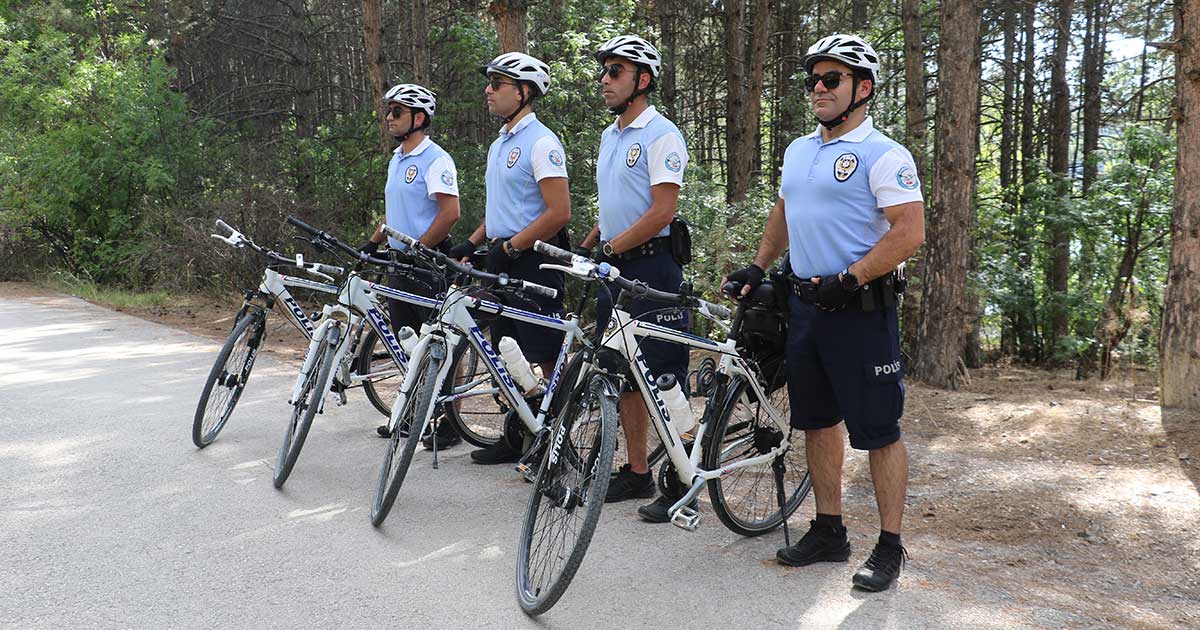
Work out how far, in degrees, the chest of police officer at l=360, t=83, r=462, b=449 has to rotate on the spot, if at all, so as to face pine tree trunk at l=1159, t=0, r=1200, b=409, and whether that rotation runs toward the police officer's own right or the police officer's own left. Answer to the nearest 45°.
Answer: approximately 135° to the police officer's own left

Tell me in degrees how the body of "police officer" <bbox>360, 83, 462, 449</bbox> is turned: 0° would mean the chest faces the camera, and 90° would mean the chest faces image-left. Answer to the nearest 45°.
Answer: approximately 45°

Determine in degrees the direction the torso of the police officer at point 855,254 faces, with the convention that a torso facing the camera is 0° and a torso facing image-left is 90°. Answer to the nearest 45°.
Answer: approximately 45°

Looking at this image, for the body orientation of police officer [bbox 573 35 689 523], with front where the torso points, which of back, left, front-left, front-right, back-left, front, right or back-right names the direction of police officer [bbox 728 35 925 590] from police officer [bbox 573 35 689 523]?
left

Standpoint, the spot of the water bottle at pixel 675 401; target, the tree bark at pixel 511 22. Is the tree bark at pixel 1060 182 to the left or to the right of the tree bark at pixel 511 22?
right

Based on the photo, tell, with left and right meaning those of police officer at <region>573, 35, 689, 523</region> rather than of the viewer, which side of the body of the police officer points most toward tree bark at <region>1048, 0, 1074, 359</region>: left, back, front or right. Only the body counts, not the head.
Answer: back

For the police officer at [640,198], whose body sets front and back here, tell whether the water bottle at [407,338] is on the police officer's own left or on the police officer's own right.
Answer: on the police officer's own right

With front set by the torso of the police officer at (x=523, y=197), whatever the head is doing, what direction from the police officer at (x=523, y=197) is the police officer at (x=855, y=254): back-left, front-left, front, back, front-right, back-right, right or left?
left

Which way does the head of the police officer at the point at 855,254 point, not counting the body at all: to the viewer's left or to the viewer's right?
to the viewer's left

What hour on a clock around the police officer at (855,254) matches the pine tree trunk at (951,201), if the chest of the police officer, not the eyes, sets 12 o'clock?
The pine tree trunk is roughly at 5 o'clock from the police officer.

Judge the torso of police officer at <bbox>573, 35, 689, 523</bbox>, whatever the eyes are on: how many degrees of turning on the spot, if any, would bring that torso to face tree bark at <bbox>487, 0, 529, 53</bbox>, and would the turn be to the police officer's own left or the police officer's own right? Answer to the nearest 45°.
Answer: approximately 135° to the police officer's own right

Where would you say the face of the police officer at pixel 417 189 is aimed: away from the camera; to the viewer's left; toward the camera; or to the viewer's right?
to the viewer's left
